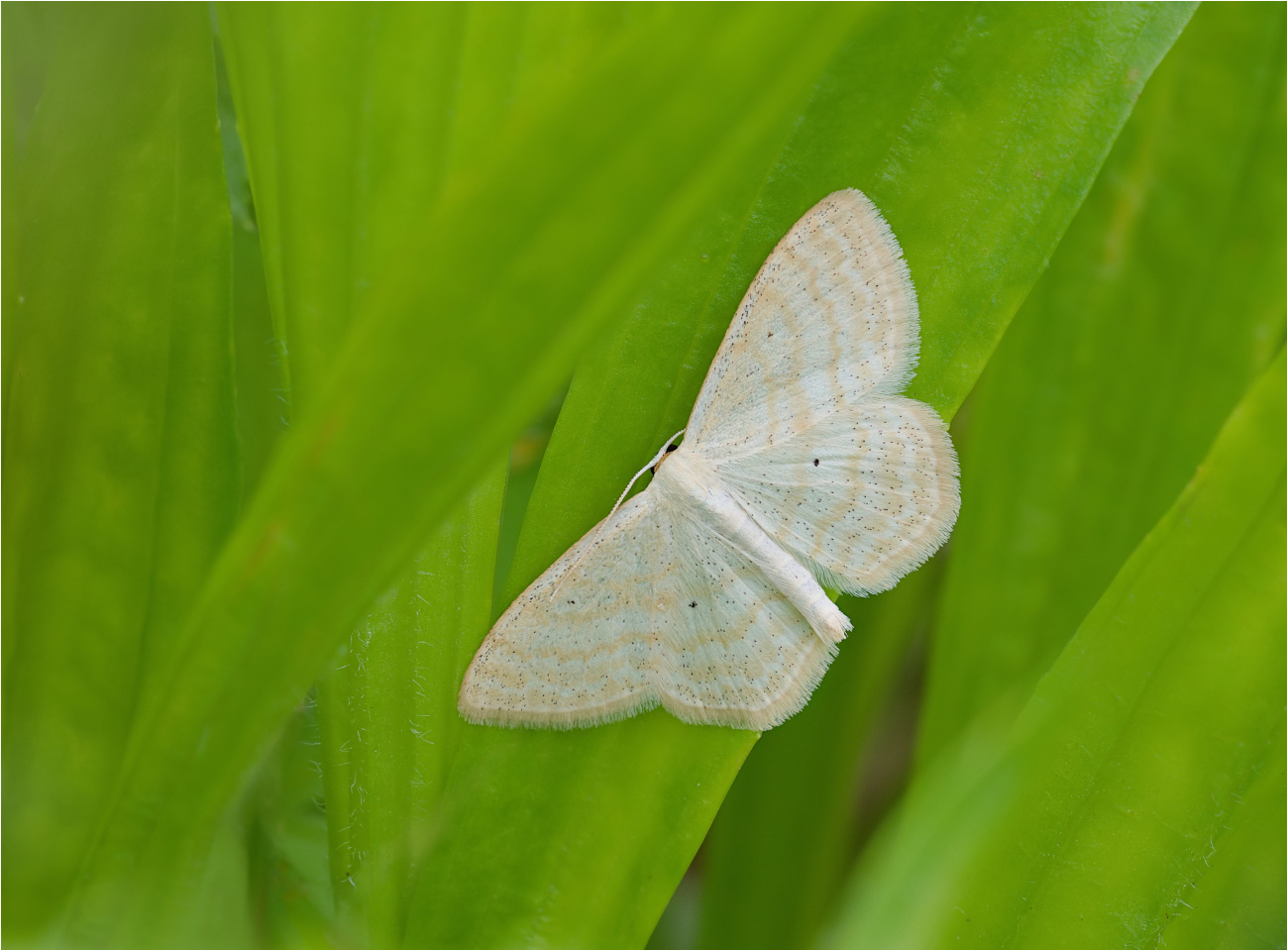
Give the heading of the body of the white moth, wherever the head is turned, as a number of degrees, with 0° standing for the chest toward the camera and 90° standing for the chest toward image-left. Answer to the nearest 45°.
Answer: approximately 135°
